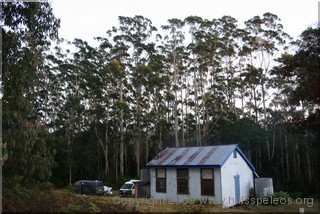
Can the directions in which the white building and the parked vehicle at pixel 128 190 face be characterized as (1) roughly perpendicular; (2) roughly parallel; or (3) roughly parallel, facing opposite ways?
roughly perpendicular

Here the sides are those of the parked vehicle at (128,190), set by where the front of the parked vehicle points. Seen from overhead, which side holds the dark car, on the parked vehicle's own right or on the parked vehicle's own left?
on the parked vehicle's own right

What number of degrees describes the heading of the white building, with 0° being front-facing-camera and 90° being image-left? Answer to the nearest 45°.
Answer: approximately 315°
